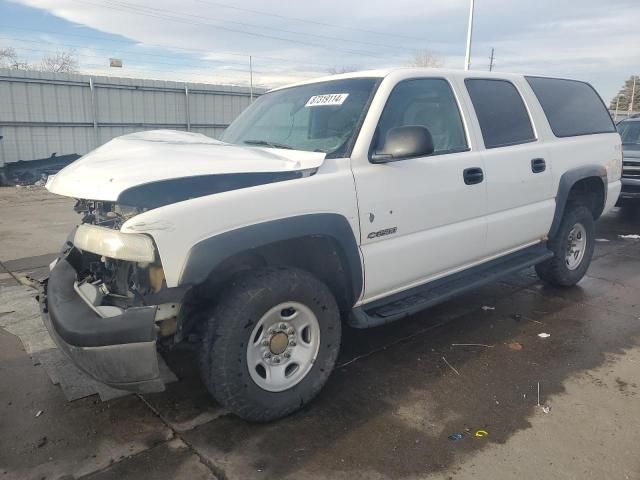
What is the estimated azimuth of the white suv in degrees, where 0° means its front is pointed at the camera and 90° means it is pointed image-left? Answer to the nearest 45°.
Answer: approximately 45°
